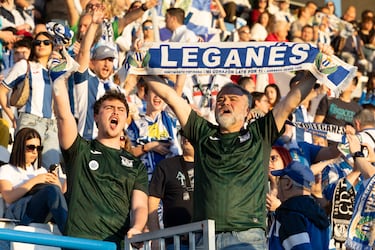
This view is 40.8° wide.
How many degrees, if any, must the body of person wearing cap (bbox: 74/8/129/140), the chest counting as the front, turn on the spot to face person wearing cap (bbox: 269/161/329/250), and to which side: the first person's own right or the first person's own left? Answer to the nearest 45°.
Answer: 0° — they already face them

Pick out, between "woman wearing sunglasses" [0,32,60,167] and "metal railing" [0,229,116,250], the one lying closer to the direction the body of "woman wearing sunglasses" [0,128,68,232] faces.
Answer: the metal railing

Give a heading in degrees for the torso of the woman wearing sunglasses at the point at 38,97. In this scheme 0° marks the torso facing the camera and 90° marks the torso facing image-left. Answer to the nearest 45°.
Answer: approximately 315°

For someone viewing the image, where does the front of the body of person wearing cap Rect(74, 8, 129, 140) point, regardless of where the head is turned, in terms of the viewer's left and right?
facing the viewer and to the right of the viewer

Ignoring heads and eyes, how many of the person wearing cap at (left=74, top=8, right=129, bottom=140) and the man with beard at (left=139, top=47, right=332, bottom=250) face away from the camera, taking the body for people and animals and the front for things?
0

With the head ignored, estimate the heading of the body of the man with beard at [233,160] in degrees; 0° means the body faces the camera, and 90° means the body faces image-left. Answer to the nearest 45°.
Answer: approximately 0°

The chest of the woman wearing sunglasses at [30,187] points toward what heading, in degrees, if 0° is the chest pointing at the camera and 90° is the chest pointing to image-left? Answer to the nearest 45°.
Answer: approximately 315°
